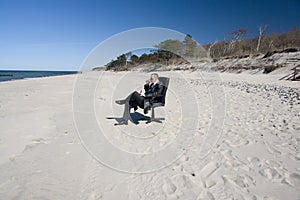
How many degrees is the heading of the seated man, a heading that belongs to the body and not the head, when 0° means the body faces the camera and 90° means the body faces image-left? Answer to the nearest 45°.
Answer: approximately 45°
